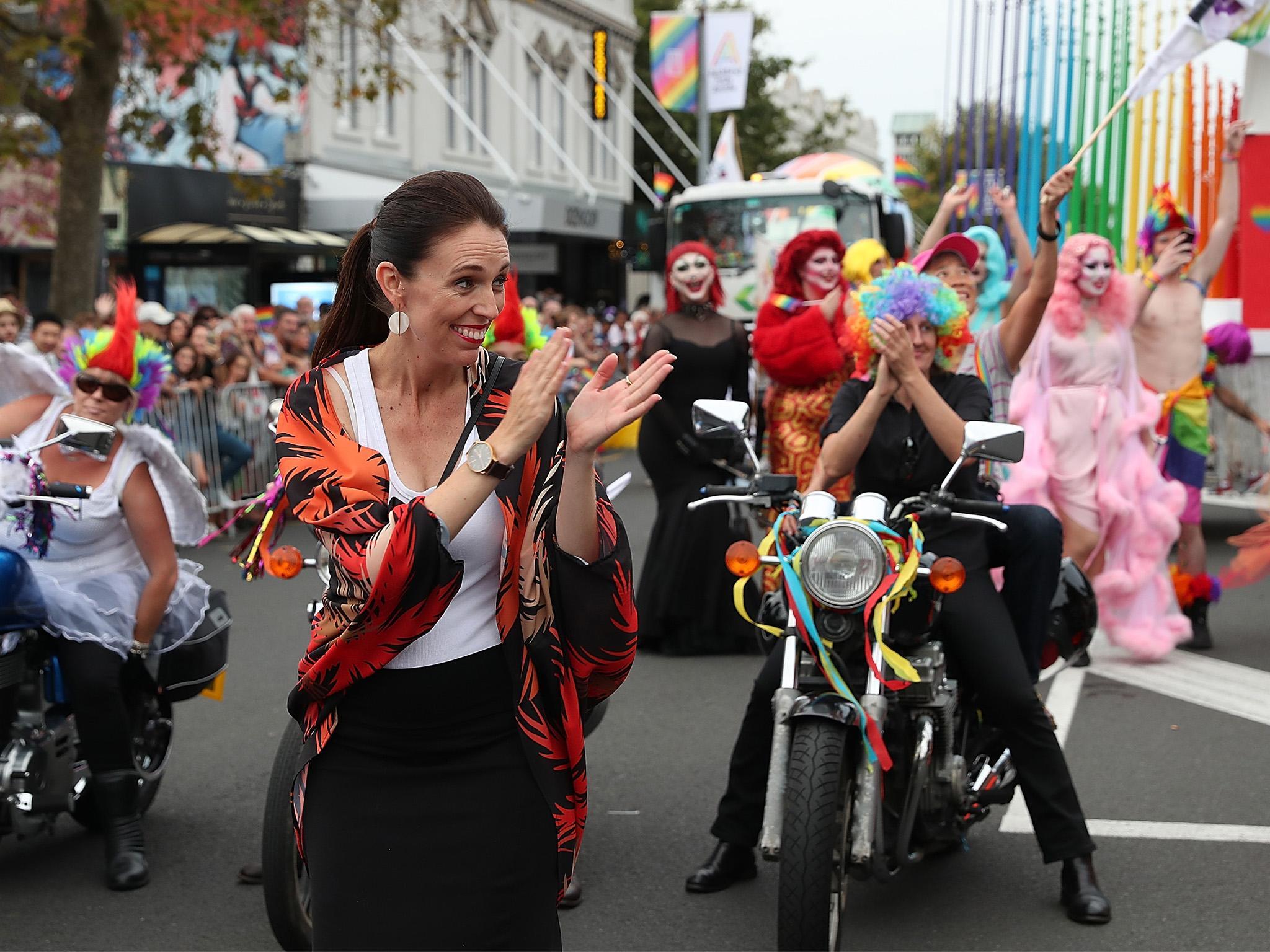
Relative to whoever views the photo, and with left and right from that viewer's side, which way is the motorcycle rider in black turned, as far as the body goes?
facing the viewer

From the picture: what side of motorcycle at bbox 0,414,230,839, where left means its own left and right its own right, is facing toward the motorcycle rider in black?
left

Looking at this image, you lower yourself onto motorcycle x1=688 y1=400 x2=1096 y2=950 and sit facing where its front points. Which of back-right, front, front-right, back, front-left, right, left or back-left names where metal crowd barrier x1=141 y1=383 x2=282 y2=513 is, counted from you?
back-right

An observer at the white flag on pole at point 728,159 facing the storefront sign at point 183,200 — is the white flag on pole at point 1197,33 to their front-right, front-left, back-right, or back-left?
back-left

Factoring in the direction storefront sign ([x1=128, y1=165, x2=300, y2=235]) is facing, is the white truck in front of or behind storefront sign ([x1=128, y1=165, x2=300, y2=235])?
in front

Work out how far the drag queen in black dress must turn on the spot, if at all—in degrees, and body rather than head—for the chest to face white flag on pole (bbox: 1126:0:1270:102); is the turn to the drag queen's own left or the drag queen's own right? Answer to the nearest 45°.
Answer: approximately 90° to the drag queen's own left

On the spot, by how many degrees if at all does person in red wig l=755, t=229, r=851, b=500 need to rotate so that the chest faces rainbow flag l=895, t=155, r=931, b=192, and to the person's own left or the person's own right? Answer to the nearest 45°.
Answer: approximately 135° to the person's own left

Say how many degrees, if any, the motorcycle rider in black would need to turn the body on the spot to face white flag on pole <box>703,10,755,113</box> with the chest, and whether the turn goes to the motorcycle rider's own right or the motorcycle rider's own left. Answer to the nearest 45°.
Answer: approximately 180°

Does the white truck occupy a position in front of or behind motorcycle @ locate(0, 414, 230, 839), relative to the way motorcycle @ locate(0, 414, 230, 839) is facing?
behind

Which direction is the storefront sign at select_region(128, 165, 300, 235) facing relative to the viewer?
toward the camera

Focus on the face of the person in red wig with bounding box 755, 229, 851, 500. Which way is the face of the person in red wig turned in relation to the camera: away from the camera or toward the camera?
toward the camera

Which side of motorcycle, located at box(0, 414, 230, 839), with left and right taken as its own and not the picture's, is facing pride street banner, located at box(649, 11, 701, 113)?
back

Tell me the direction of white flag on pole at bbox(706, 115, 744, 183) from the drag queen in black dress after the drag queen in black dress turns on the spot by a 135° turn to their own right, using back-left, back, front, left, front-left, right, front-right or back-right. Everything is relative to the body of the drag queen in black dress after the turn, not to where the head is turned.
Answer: front-right

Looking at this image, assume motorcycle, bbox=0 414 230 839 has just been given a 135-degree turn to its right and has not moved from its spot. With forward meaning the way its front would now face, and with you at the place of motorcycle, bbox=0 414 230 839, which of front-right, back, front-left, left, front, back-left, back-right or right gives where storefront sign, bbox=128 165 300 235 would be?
front

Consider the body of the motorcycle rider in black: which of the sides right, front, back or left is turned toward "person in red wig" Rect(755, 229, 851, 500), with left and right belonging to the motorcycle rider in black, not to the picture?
back

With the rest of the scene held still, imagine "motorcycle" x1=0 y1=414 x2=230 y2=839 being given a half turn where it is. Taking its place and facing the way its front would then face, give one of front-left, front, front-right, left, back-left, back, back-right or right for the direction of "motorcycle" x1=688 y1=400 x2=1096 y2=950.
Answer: right

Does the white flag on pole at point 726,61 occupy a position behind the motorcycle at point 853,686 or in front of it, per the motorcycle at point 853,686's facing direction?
behind

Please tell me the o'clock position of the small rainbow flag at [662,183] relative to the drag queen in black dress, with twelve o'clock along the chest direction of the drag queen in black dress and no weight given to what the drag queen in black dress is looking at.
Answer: The small rainbow flag is roughly at 6 o'clock from the drag queen in black dress.

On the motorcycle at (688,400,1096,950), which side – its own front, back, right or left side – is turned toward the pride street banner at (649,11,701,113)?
back
